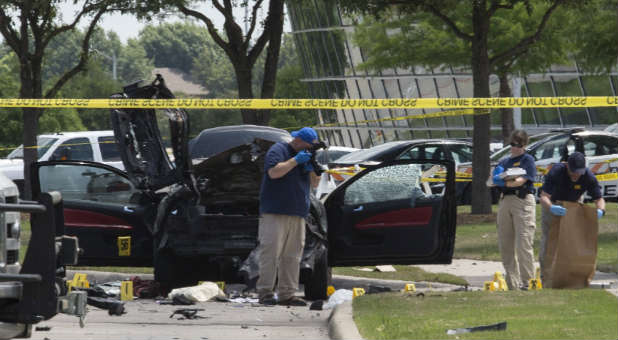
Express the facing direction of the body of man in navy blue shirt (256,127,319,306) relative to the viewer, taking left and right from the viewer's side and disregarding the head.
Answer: facing the viewer and to the right of the viewer

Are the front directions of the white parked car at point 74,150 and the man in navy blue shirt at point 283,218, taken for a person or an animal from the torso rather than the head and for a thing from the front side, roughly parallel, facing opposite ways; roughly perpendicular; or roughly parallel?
roughly perpendicular

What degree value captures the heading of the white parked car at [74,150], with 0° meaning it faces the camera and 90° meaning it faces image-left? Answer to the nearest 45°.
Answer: approximately 45°

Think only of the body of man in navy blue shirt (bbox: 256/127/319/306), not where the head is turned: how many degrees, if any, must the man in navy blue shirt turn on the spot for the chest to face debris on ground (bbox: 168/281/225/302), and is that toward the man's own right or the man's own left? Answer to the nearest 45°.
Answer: approximately 135° to the man's own right
